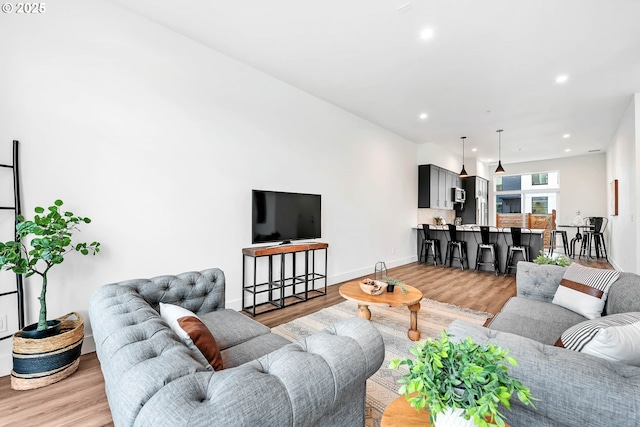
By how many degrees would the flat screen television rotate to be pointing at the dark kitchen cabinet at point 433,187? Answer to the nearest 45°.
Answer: approximately 90° to its left

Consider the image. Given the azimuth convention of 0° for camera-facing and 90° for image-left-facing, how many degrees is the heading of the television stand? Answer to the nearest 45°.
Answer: approximately 315°

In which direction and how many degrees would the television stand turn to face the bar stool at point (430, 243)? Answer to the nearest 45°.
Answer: approximately 90° to its left

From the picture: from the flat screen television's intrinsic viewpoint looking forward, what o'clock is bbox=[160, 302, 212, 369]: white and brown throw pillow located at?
The white and brown throw pillow is roughly at 2 o'clock from the flat screen television.

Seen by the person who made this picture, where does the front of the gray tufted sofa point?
facing away from the viewer and to the right of the viewer

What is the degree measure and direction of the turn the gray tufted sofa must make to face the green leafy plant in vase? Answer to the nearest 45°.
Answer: approximately 90° to its right

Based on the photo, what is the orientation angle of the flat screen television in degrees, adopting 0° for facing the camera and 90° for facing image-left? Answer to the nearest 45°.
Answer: approximately 315°

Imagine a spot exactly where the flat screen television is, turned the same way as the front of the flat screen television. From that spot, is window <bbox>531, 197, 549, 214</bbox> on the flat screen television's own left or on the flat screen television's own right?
on the flat screen television's own left
